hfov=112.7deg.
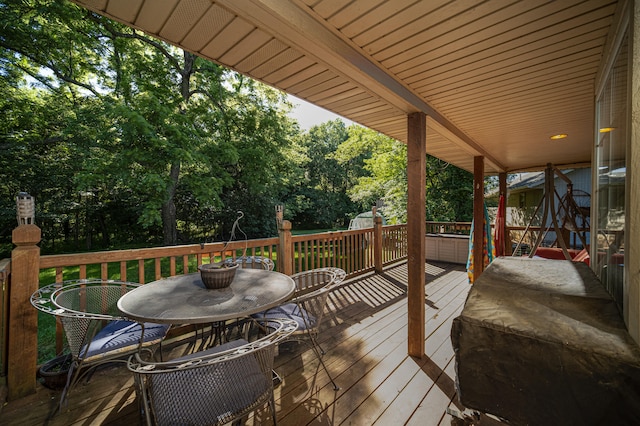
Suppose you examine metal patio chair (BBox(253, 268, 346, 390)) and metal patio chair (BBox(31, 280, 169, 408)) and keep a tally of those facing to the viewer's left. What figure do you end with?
1

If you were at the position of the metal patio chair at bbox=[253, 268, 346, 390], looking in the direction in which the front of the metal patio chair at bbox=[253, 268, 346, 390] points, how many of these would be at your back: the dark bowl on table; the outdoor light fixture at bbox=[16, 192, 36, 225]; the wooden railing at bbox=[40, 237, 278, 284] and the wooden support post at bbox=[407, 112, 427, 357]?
1

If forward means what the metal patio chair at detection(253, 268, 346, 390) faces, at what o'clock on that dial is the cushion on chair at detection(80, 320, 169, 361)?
The cushion on chair is roughly at 12 o'clock from the metal patio chair.

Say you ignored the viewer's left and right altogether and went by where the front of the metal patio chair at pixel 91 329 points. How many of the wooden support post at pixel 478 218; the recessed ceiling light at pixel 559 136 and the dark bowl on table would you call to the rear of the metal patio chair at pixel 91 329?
0

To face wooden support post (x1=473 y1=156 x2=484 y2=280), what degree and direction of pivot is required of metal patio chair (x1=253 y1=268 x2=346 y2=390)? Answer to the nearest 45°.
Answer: approximately 135° to its right

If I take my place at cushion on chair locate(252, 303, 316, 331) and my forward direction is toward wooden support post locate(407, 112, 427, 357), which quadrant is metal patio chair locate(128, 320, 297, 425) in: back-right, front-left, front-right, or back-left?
back-right

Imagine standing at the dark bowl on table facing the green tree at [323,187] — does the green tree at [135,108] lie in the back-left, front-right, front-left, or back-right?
front-left

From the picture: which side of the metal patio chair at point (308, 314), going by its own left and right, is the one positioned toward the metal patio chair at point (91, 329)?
front

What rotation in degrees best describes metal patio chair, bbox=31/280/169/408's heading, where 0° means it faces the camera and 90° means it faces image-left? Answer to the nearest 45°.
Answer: approximately 270°

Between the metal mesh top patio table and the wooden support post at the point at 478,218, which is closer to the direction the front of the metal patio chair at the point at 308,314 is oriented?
the metal mesh top patio table

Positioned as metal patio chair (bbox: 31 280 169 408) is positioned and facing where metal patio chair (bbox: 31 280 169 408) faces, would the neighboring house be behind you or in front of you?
in front

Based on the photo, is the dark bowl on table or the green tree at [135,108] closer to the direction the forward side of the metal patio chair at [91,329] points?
the dark bowl on table

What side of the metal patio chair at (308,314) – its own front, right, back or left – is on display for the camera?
left
